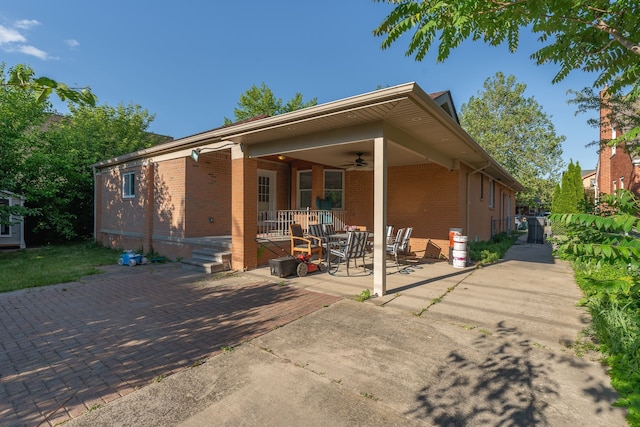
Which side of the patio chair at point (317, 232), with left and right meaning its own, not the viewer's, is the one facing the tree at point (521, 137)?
left

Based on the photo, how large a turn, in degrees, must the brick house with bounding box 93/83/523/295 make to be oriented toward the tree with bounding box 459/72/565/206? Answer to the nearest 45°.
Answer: approximately 180°

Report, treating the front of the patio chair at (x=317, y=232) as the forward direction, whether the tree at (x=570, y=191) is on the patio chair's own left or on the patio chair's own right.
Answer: on the patio chair's own left

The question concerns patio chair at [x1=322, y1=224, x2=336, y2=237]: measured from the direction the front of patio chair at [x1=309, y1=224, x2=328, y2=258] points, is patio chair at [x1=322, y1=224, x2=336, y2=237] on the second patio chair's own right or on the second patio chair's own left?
on the second patio chair's own left

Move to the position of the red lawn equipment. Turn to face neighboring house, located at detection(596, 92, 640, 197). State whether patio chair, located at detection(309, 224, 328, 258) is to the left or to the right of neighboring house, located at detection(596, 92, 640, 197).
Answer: left

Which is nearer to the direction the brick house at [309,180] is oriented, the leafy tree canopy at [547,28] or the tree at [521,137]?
the leafy tree canopy

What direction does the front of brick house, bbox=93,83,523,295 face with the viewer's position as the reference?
facing the viewer and to the left of the viewer

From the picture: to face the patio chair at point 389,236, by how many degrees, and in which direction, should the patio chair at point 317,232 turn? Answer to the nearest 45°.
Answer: approximately 45° to its left

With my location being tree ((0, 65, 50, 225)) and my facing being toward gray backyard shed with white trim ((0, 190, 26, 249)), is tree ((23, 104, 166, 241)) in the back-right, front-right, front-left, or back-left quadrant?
front-right

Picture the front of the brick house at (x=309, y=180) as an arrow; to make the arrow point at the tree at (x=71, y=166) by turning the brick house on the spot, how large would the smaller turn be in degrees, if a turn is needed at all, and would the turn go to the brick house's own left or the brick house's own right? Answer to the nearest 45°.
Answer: approximately 90° to the brick house's own right

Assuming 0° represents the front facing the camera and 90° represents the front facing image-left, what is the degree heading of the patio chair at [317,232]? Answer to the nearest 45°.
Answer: approximately 315°

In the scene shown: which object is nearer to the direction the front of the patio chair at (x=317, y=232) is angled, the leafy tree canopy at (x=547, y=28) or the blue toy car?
the leafy tree canopy
